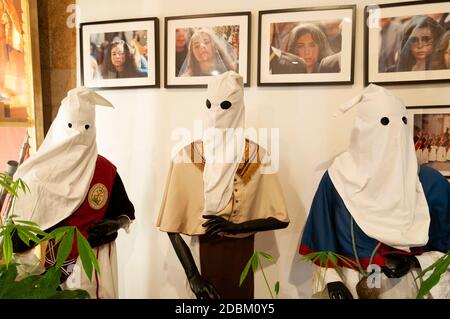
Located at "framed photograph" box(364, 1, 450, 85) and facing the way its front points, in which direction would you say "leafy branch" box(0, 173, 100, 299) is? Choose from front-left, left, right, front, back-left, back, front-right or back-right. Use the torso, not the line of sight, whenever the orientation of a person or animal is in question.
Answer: front-right

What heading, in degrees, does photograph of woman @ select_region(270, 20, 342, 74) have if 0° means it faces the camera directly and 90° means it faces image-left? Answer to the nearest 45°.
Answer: approximately 0°

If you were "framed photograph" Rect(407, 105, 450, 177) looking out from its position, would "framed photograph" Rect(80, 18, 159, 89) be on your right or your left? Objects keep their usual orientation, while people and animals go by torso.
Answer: on your right

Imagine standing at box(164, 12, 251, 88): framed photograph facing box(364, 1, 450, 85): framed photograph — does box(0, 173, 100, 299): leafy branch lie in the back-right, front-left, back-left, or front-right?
back-right

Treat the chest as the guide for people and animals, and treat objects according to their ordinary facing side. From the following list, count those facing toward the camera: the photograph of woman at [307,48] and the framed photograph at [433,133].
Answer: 2
